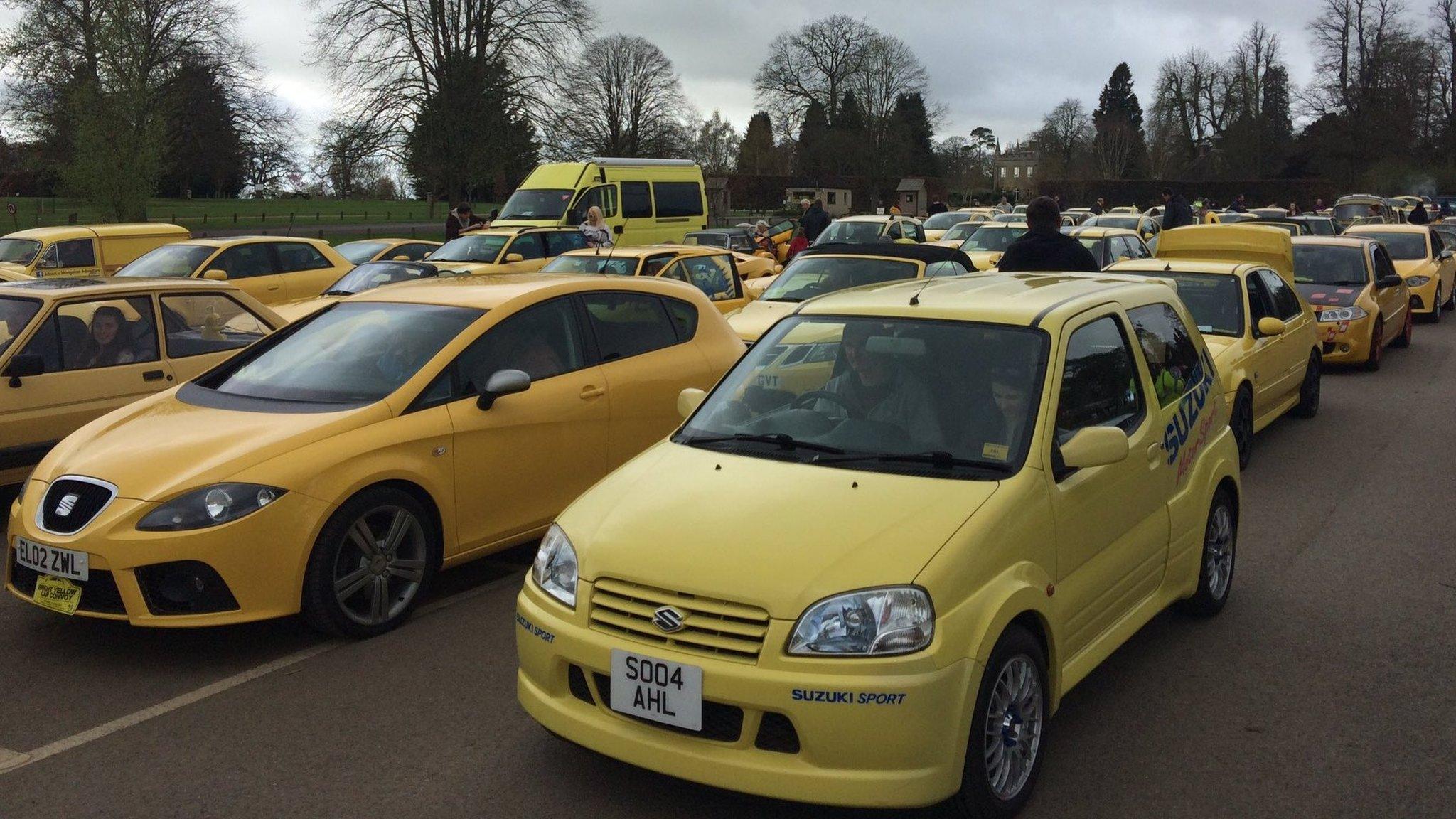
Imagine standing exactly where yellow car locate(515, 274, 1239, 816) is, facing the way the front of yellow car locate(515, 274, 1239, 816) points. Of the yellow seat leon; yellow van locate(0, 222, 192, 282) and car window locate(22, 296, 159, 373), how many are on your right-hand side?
3

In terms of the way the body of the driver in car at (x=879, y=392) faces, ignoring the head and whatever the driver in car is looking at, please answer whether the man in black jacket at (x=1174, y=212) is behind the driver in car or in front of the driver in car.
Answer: behind

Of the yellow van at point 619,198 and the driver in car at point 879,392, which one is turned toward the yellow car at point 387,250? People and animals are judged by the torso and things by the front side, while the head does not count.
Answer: the yellow van

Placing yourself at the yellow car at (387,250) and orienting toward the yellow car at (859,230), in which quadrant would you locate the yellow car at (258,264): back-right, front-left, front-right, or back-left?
back-right

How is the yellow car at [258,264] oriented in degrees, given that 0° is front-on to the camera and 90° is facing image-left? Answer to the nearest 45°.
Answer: approximately 45°

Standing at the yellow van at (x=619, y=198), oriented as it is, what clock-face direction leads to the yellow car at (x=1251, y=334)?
The yellow car is roughly at 10 o'clock from the yellow van.

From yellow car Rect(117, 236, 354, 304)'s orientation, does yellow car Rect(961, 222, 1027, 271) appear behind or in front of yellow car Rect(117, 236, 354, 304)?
behind

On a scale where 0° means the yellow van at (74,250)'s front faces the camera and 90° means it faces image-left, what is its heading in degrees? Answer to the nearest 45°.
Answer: approximately 45°

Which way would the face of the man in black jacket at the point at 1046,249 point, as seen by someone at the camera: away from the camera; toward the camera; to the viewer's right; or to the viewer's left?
away from the camera
